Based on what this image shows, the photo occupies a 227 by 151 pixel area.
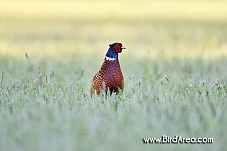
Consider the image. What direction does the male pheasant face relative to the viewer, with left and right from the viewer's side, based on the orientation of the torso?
facing the viewer and to the right of the viewer
